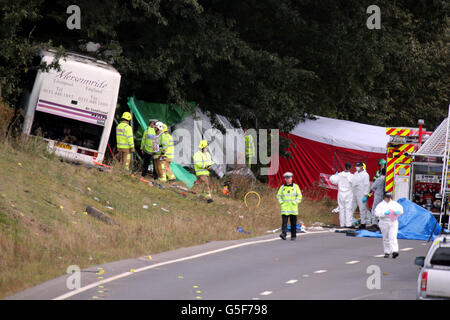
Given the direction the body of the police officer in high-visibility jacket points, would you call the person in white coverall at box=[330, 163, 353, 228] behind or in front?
behind

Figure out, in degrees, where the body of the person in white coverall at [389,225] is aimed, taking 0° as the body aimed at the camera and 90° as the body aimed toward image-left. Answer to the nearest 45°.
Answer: approximately 0°

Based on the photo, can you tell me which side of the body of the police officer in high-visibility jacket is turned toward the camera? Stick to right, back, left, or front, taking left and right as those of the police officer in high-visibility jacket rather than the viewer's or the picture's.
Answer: front

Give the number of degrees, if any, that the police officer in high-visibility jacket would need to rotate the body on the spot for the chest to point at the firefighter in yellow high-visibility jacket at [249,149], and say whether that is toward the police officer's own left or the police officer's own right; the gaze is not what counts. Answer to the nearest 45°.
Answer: approximately 180°

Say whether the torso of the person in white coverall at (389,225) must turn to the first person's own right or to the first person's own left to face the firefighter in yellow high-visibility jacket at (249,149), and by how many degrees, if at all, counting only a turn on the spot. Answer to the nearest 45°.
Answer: approximately 135° to the first person's own right

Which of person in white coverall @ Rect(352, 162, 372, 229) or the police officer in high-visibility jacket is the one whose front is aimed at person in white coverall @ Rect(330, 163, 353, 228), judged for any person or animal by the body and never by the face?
person in white coverall @ Rect(352, 162, 372, 229)

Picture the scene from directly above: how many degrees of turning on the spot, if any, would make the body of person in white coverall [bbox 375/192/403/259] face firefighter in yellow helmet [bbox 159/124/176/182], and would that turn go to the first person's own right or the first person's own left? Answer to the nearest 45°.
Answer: approximately 135° to the first person's own right

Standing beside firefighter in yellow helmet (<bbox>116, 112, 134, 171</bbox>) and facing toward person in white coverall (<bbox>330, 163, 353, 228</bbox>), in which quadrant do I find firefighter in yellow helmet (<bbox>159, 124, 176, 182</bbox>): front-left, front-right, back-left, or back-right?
front-left

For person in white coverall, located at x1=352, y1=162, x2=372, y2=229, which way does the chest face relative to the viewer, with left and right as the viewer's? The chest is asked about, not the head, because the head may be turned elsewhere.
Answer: facing the viewer and to the left of the viewer

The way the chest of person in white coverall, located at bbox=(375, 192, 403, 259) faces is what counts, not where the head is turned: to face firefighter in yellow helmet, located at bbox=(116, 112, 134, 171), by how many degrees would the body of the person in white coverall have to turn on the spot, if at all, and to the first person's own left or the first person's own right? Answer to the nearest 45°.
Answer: approximately 135° to the first person's own right
